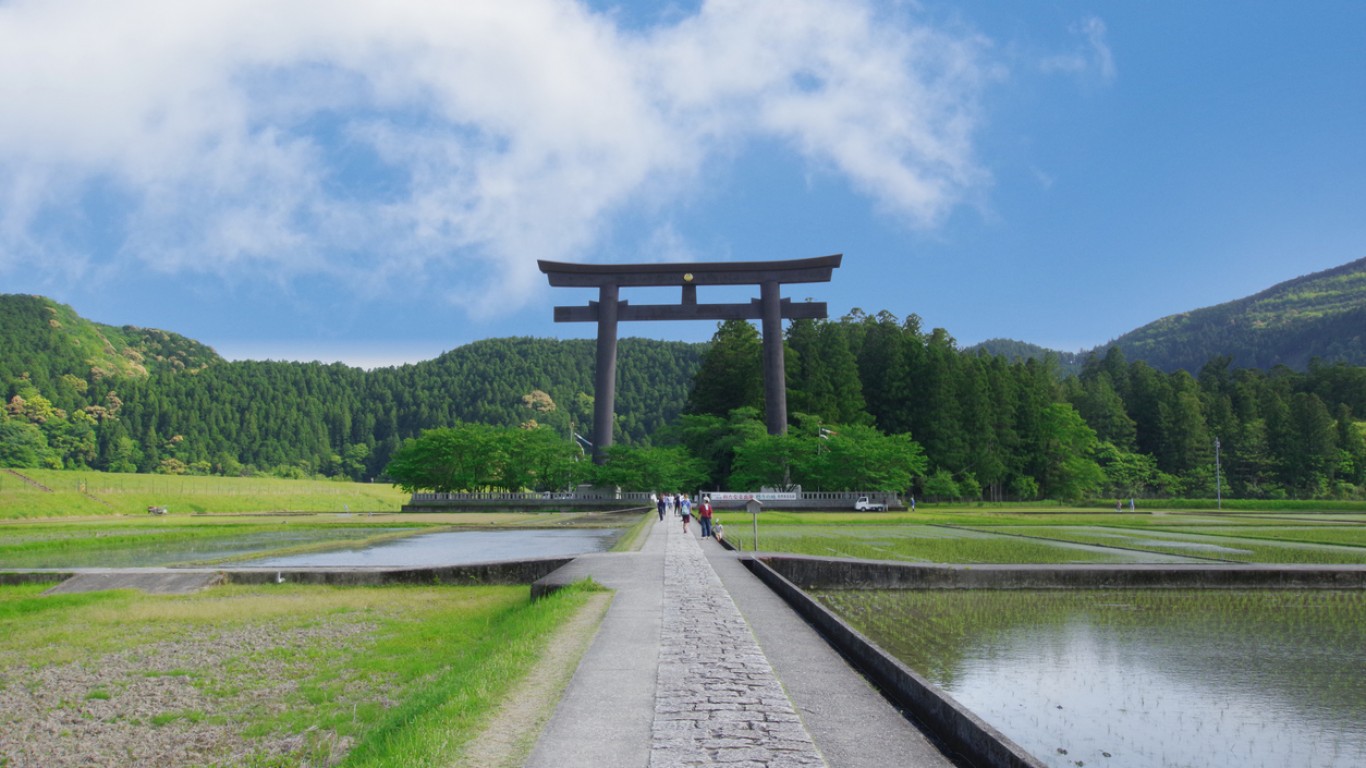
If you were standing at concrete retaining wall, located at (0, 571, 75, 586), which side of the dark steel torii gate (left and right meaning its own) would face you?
front

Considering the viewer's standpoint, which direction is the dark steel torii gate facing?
facing the viewer

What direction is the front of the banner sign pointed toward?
toward the camera

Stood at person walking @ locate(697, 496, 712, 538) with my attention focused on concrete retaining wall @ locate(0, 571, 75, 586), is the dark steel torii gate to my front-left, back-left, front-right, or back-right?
back-right

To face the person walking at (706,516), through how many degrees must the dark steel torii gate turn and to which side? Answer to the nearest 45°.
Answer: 0° — it already faces them

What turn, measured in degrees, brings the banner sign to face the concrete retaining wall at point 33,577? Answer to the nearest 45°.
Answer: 0° — it already faces it

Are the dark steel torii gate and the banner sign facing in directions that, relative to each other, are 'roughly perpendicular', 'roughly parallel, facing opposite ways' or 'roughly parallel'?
roughly parallel

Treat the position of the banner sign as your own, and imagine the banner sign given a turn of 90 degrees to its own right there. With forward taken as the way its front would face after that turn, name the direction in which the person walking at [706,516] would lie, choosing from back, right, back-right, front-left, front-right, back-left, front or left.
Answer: left

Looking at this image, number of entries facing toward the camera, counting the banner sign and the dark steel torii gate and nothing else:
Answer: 2
